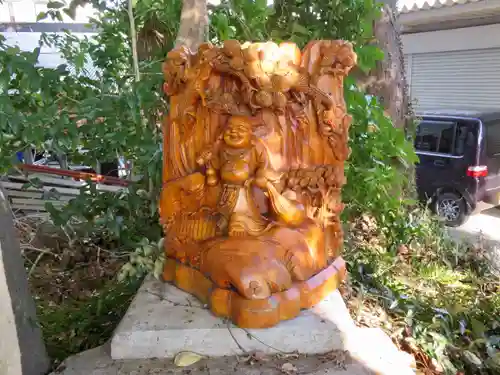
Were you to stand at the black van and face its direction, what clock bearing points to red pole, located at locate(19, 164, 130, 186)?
The red pole is roughly at 9 o'clock from the black van.

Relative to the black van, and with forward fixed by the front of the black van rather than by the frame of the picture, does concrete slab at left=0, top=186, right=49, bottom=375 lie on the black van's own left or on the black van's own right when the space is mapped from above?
on the black van's own left

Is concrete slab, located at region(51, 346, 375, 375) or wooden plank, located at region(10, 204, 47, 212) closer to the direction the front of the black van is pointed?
the wooden plank

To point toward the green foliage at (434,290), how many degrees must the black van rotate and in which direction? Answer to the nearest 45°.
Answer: approximately 135° to its left

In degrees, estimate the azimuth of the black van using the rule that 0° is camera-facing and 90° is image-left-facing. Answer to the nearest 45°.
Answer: approximately 135°

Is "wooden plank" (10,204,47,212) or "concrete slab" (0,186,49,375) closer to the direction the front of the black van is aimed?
the wooden plank

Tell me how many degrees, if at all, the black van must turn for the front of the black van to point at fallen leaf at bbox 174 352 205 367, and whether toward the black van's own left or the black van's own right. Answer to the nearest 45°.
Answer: approximately 135° to the black van's own left

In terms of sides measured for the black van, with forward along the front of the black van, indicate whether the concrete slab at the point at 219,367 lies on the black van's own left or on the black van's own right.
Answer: on the black van's own left

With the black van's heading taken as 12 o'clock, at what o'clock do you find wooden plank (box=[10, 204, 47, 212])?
The wooden plank is roughly at 9 o'clock from the black van.

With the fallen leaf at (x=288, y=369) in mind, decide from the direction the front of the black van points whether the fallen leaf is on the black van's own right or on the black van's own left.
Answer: on the black van's own left
